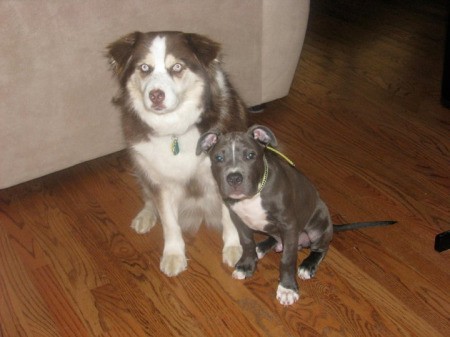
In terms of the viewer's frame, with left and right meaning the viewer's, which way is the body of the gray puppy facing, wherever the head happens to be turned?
facing the viewer and to the left of the viewer

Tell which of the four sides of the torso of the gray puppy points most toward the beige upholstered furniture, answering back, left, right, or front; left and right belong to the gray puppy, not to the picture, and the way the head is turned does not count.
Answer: right

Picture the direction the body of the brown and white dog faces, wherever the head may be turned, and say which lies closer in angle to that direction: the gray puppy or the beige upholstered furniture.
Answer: the gray puppy

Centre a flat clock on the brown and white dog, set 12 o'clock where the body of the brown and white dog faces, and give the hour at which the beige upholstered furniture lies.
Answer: The beige upholstered furniture is roughly at 5 o'clock from the brown and white dog.

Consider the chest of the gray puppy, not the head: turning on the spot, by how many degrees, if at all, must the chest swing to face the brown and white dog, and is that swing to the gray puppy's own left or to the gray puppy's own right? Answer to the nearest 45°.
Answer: approximately 90° to the gray puppy's own right

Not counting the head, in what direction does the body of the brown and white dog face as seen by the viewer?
toward the camera

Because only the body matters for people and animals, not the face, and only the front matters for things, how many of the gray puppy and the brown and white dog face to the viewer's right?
0
